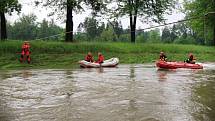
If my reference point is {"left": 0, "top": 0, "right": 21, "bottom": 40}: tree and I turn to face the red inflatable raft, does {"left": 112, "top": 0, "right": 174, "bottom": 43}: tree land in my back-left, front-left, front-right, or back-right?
front-left

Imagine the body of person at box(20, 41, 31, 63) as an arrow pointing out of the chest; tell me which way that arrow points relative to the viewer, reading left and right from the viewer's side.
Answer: facing the viewer

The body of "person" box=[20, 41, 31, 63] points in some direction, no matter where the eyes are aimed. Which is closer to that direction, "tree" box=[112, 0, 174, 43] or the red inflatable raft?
the red inflatable raft

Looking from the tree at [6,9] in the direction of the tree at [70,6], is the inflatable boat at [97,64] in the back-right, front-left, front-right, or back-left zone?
front-right

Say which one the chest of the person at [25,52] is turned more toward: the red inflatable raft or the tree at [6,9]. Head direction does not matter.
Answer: the red inflatable raft

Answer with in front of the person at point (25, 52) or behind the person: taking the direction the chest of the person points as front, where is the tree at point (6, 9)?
behind
